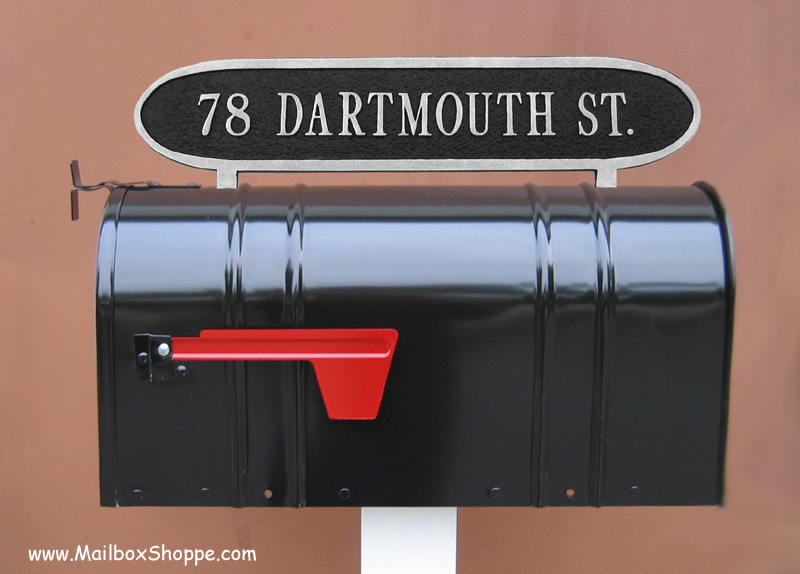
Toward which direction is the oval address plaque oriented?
toward the camera
